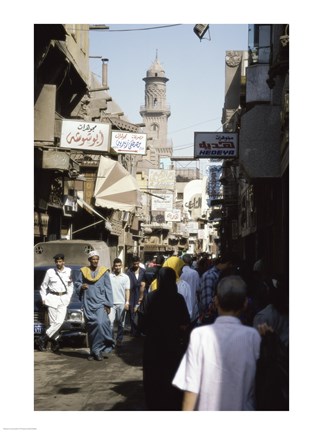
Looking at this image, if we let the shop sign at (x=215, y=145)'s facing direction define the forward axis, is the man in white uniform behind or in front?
in front

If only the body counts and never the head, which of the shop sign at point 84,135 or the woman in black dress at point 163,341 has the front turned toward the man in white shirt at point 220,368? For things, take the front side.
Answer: the shop sign

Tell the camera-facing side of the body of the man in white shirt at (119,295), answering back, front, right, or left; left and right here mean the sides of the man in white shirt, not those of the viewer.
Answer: front

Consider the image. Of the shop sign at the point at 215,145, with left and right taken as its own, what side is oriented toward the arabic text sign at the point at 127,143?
right

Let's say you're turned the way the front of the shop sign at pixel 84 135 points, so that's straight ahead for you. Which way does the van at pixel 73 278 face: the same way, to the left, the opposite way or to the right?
the same way

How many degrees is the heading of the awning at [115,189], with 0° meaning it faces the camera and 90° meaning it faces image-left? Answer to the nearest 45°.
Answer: approximately 270°

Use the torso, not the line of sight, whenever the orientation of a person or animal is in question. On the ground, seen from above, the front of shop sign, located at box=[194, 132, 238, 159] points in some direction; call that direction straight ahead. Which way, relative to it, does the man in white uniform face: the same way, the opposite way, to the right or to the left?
the same way

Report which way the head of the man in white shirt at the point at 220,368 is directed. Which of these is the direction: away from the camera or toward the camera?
away from the camera

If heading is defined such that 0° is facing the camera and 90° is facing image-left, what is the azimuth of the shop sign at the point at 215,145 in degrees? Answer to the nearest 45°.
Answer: approximately 0°

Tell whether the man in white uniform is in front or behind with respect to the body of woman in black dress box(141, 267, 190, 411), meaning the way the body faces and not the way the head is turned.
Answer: in front

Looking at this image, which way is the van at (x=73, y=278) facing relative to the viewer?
toward the camera

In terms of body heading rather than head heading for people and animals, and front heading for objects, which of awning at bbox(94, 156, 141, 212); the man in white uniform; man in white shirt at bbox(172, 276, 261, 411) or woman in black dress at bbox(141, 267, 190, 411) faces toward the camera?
the man in white uniform

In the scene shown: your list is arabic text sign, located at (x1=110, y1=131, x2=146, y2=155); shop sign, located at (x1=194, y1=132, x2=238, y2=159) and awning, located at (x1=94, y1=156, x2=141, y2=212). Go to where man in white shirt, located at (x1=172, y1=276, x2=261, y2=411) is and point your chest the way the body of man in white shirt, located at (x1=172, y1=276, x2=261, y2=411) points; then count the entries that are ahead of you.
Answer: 3

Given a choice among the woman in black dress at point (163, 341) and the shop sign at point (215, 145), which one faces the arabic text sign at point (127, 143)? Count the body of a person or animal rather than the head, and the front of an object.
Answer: the woman in black dress

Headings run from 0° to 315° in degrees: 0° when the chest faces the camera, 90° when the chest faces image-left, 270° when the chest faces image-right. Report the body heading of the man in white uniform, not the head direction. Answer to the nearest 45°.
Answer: approximately 0°

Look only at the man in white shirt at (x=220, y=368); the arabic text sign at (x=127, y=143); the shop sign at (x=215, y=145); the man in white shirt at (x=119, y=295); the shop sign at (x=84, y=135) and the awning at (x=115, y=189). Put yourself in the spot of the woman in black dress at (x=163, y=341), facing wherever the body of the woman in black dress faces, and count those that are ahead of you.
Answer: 5

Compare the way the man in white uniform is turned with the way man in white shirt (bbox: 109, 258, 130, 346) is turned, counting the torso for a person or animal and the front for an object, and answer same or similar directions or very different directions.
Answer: same or similar directions
